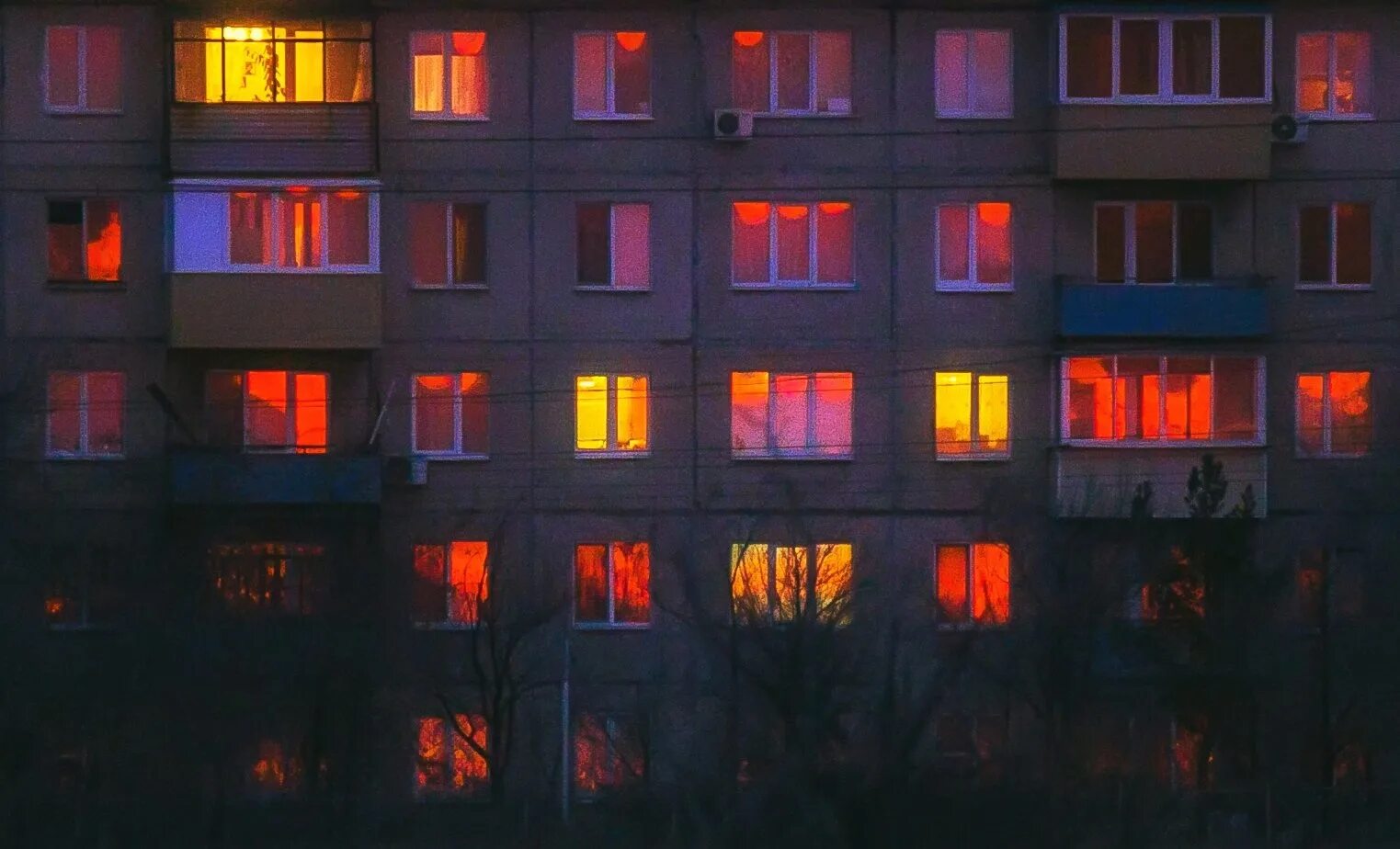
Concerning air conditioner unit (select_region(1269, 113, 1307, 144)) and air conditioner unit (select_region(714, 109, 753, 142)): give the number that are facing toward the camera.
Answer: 2

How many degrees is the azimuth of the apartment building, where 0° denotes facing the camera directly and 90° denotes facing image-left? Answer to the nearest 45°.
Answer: approximately 0°

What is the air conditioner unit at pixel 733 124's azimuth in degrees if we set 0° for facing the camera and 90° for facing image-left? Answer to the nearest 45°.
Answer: approximately 0°

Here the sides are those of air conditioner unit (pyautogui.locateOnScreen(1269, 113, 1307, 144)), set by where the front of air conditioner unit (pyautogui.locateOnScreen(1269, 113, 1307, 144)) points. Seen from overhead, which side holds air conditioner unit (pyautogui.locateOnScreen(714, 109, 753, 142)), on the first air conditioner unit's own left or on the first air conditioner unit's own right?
on the first air conditioner unit's own right

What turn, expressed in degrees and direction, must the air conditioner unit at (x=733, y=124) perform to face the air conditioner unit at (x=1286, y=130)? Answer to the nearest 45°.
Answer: approximately 90° to its left
